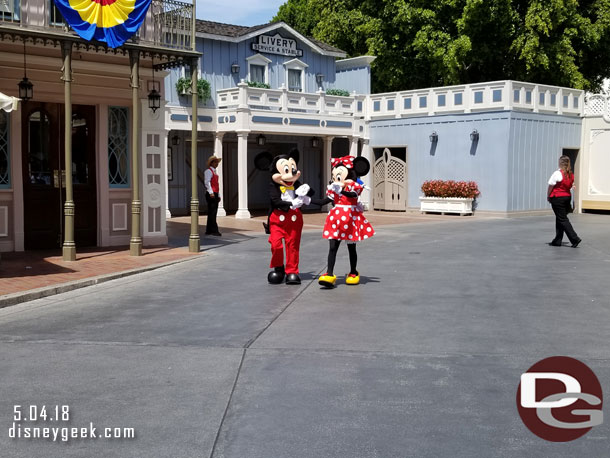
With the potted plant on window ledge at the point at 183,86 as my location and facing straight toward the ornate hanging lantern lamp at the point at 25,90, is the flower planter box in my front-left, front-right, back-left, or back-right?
back-left

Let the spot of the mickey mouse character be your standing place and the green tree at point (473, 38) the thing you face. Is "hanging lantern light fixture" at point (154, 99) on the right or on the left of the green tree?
left

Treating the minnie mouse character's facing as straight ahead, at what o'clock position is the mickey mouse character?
The mickey mouse character is roughly at 2 o'clock from the minnie mouse character.

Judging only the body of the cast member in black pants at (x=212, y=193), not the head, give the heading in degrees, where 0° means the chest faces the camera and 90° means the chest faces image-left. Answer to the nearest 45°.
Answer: approximately 315°

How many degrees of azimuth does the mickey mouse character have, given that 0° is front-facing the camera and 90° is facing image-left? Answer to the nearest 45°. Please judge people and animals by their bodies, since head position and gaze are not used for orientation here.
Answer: approximately 315°

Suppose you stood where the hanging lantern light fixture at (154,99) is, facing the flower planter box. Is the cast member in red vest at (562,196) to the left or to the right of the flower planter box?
right

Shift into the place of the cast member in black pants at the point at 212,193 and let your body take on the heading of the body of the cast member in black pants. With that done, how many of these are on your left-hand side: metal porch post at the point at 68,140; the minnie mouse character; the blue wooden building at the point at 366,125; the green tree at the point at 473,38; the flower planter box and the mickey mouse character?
3

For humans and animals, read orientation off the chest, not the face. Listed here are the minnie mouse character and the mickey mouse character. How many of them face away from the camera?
0

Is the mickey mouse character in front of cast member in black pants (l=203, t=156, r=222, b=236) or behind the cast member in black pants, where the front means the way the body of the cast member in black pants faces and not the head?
in front
